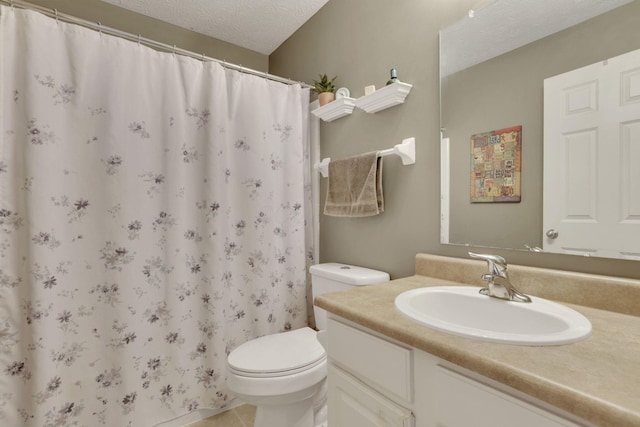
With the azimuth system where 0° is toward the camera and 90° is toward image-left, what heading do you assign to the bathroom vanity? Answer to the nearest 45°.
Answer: approximately 45°

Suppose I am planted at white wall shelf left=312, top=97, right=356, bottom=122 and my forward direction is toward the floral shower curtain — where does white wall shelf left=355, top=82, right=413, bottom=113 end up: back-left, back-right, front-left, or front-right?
back-left

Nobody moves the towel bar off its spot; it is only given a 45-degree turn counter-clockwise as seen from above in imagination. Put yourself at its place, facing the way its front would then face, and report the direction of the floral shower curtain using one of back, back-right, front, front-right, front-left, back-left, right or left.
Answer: right

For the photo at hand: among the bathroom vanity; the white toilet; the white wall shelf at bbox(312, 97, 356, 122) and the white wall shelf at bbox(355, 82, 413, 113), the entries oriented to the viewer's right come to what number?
0

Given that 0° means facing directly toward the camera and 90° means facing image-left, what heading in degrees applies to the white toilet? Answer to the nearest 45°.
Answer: approximately 45°

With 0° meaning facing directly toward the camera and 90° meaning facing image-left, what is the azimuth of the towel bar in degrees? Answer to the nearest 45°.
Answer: approximately 45°

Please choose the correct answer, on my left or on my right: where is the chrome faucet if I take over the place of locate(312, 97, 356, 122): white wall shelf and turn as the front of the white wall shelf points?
on my left

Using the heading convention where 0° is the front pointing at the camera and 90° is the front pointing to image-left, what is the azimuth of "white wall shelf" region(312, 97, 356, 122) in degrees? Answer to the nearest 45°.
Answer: approximately 45°

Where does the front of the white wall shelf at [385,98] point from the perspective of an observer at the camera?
facing the viewer and to the left of the viewer

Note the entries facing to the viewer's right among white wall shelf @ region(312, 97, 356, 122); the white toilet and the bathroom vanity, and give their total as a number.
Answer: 0

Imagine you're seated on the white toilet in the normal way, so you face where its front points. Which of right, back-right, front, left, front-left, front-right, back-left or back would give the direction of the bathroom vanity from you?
left

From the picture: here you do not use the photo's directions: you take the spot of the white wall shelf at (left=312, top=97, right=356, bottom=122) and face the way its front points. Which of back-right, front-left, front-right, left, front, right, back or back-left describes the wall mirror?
left

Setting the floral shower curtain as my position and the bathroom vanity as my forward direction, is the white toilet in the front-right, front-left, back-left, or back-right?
front-left

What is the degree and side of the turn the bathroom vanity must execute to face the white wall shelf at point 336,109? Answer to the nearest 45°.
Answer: approximately 90° to its right
